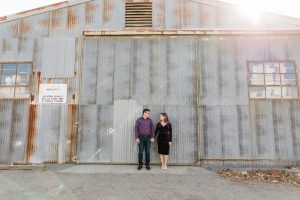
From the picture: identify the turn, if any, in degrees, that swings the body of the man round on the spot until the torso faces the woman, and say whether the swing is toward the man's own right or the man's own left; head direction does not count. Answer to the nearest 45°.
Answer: approximately 90° to the man's own left

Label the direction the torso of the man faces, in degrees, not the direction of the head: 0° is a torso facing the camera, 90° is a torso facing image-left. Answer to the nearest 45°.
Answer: approximately 0°

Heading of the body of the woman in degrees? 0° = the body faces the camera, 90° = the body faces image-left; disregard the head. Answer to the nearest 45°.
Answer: approximately 0°

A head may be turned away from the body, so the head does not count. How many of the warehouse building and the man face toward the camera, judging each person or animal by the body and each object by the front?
2

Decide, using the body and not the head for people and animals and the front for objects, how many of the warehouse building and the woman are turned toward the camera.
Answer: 2

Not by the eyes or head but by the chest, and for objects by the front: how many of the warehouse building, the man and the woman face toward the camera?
3

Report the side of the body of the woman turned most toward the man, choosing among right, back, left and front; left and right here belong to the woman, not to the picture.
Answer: right
